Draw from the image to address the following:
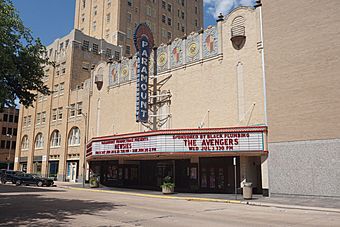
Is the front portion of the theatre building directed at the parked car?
no

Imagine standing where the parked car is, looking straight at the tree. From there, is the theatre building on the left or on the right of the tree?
left

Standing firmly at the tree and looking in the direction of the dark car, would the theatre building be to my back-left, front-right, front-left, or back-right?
front-right

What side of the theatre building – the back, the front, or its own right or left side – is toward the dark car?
right

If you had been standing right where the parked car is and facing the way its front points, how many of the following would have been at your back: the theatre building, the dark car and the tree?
1

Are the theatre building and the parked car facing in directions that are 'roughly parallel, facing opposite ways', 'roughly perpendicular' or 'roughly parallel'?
roughly perpendicular

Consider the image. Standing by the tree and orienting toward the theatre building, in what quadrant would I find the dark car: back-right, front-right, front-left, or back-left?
front-left

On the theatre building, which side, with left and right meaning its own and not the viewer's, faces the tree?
front

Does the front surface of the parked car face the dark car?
no

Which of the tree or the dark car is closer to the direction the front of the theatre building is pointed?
the tree

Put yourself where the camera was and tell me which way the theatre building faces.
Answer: facing the viewer and to the left of the viewer

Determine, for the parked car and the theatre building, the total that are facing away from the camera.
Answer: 0
